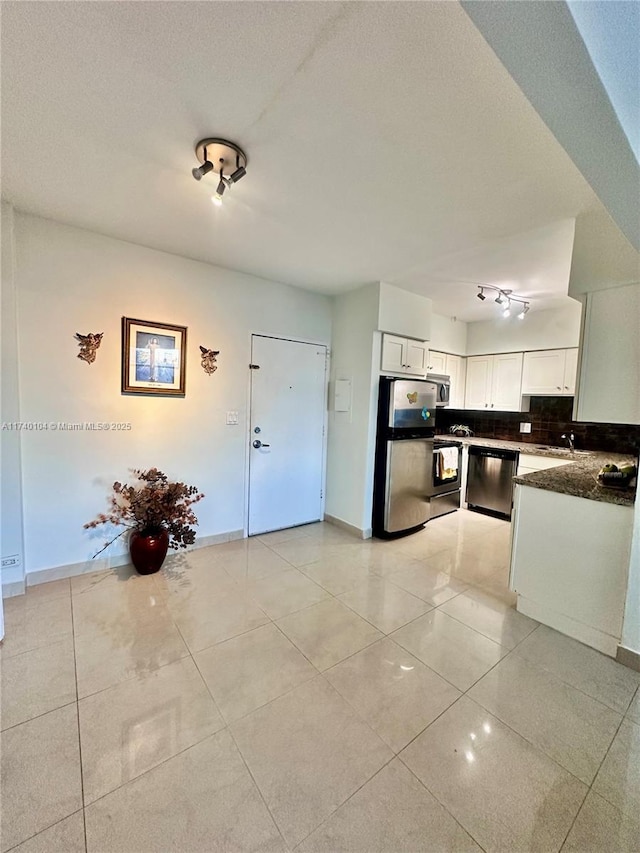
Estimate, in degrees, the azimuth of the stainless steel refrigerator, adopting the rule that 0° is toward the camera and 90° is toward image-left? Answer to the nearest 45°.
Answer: approximately 315°

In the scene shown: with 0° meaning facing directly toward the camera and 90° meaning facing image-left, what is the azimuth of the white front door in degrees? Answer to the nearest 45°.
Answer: approximately 315°

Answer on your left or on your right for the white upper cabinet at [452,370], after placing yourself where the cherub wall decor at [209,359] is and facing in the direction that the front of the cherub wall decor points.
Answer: on your left

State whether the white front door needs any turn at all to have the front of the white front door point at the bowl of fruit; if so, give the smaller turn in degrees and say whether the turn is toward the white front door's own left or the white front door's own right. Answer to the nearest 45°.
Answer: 0° — it already faces it

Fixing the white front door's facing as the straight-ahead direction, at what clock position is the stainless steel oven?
The stainless steel oven is roughly at 10 o'clock from the white front door.

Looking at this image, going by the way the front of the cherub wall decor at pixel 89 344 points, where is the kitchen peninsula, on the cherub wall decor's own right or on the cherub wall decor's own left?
on the cherub wall decor's own left

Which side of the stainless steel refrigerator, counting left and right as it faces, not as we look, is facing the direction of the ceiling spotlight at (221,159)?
right

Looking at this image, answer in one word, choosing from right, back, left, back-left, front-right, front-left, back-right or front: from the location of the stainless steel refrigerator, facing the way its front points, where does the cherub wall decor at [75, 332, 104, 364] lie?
right

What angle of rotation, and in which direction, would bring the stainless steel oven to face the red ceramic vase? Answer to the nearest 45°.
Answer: approximately 90° to its right

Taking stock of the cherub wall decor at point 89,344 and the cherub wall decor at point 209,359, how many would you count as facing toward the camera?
2

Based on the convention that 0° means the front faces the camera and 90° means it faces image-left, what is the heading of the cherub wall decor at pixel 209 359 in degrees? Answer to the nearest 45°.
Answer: approximately 0°
